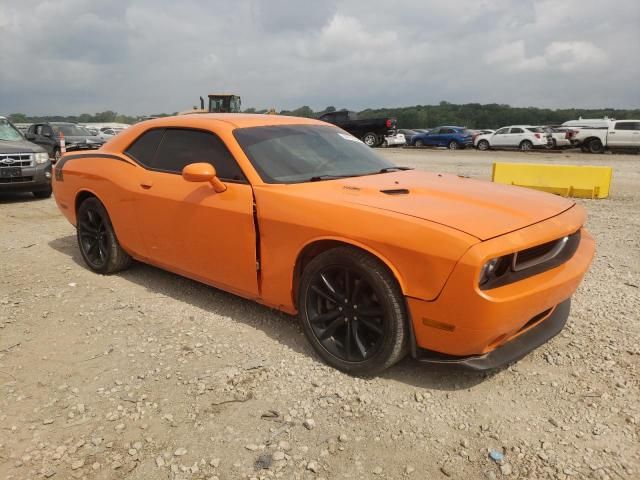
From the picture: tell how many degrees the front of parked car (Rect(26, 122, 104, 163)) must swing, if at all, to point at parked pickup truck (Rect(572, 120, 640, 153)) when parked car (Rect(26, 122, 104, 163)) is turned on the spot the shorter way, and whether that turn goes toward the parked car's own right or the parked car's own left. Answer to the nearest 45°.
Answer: approximately 45° to the parked car's own left

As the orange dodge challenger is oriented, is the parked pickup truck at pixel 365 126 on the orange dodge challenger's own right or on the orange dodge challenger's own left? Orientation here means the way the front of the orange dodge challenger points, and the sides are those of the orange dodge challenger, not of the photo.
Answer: on the orange dodge challenger's own left

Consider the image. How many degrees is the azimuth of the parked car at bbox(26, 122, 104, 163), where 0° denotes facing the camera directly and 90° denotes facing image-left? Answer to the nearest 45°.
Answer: approximately 315°

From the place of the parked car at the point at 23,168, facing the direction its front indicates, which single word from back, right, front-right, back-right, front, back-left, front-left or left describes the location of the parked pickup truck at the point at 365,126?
left

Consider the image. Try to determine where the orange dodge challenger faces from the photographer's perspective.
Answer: facing the viewer and to the right of the viewer

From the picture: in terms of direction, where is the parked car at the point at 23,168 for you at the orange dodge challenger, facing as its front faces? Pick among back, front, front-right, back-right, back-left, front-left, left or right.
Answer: back

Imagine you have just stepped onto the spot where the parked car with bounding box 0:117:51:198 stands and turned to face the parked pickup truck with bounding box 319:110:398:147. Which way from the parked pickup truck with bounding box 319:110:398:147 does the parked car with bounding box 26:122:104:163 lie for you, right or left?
left
